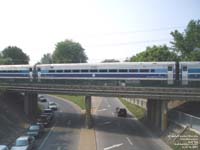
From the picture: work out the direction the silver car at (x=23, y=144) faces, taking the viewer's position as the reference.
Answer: facing the viewer and to the left of the viewer

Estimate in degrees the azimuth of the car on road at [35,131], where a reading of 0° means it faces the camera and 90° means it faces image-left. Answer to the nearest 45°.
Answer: approximately 45°

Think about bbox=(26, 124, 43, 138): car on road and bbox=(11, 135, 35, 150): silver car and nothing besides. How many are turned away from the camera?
0

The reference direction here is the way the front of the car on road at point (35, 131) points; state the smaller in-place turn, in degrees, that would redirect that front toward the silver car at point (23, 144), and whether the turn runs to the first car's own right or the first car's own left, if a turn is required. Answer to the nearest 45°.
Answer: approximately 45° to the first car's own left

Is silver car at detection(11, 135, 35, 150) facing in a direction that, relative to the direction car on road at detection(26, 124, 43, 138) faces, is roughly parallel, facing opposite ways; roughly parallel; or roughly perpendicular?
roughly parallel

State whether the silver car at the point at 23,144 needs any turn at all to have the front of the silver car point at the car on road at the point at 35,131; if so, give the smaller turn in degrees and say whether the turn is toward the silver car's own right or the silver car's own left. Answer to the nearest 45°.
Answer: approximately 135° to the silver car's own right
